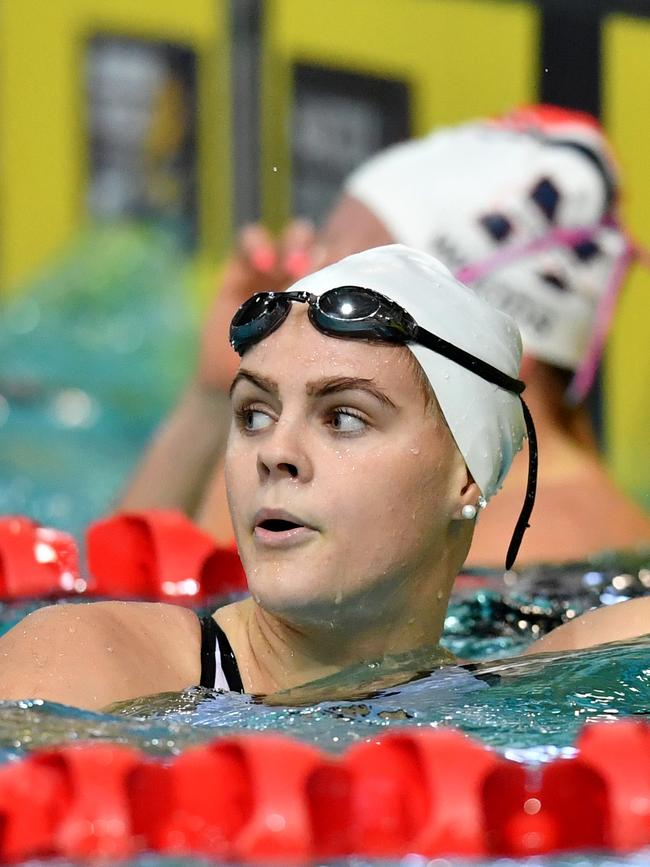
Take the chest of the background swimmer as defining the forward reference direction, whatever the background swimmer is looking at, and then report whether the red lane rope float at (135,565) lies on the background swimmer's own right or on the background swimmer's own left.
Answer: on the background swimmer's own left

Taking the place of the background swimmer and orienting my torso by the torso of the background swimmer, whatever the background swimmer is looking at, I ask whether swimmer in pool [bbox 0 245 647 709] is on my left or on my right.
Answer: on my left

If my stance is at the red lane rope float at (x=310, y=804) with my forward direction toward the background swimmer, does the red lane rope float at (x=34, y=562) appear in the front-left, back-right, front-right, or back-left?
front-left

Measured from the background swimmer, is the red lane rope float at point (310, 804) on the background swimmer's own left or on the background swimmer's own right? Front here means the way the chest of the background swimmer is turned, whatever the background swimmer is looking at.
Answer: on the background swimmer's own left
